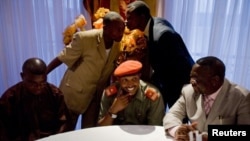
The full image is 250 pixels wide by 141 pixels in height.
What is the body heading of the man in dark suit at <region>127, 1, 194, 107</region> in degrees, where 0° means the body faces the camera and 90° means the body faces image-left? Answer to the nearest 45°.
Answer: approximately 90°

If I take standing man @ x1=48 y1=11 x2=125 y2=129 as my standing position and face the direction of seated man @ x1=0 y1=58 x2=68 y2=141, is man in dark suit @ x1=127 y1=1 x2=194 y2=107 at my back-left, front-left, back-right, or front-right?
back-left

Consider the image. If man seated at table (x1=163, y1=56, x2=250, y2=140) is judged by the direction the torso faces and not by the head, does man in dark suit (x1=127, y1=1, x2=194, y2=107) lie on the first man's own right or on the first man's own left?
on the first man's own right

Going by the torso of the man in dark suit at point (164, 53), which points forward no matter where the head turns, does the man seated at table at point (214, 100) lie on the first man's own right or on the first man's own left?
on the first man's own left

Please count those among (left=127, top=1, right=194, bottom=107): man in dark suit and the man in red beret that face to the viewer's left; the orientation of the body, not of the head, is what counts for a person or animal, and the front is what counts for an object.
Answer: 1

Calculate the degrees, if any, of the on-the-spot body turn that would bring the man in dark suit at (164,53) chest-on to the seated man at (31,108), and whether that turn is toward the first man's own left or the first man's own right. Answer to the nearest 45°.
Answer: approximately 45° to the first man's own left
